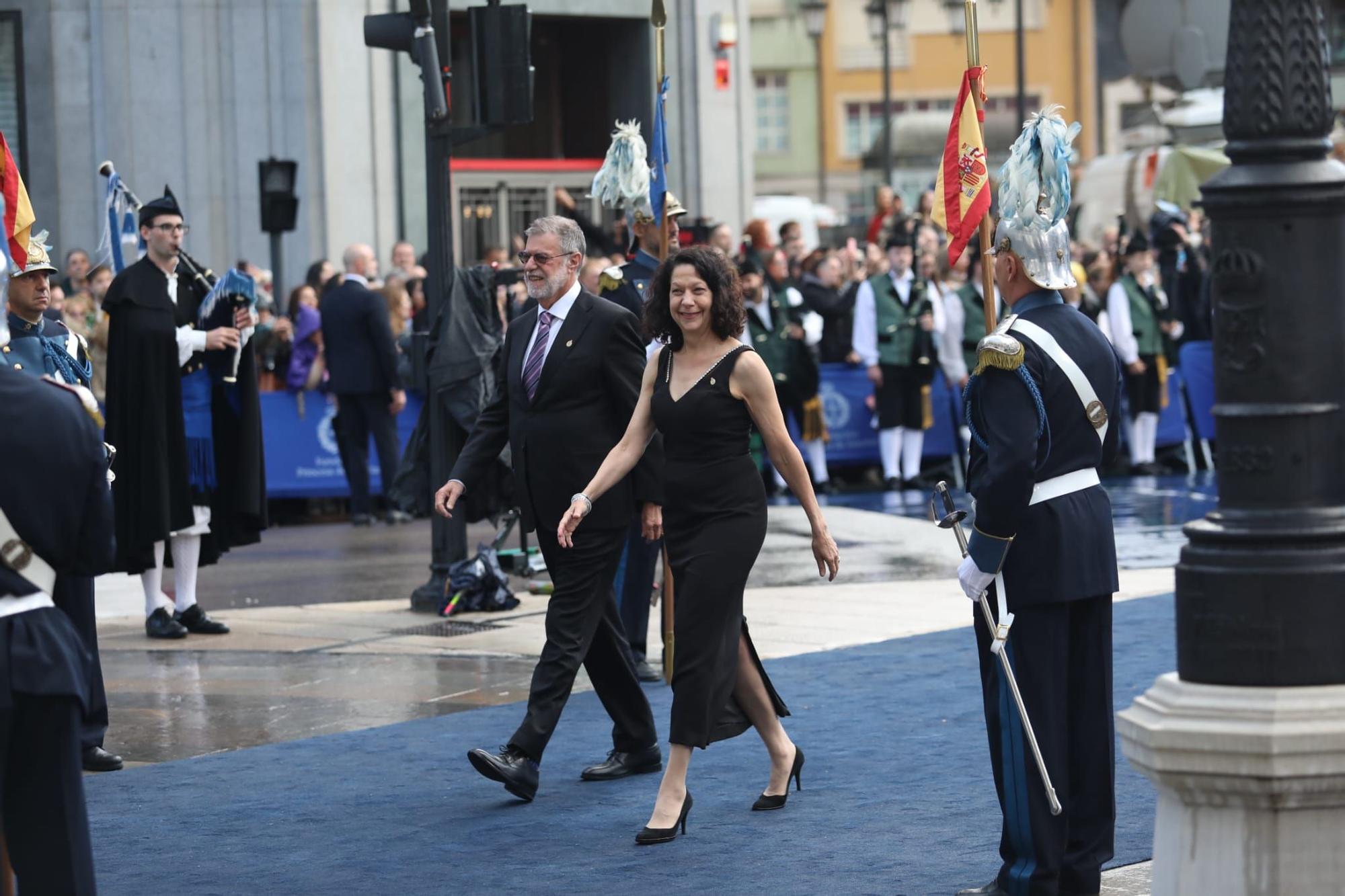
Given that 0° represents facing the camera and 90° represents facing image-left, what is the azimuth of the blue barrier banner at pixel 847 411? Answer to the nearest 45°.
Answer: approximately 0°

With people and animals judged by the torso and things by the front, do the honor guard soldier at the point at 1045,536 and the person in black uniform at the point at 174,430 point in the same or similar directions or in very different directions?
very different directions

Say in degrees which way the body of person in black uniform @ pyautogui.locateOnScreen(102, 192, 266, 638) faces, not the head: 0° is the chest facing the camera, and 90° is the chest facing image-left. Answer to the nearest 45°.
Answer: approximately 315°

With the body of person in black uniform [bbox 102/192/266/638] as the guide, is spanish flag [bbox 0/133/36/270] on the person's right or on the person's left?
on the person's right

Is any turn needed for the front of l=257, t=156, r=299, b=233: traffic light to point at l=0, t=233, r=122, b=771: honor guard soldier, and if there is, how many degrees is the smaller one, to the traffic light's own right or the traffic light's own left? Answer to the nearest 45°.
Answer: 0° — it already faces them

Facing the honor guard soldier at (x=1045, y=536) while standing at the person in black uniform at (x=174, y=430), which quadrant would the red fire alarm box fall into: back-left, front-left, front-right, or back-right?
back-left

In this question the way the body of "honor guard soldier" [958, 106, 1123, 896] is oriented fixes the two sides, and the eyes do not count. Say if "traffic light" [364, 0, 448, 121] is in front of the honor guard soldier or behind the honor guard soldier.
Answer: in front

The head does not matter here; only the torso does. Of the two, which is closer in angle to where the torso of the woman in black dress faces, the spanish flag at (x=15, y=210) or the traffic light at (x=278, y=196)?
the spanish flag

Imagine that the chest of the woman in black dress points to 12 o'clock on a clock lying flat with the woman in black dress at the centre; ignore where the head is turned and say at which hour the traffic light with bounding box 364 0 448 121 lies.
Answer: The traffic light is roughly at 4 o'clock from the woman in black dress.

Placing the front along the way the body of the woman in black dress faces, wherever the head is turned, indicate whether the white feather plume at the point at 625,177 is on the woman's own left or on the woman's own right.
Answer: on the woman's own right
